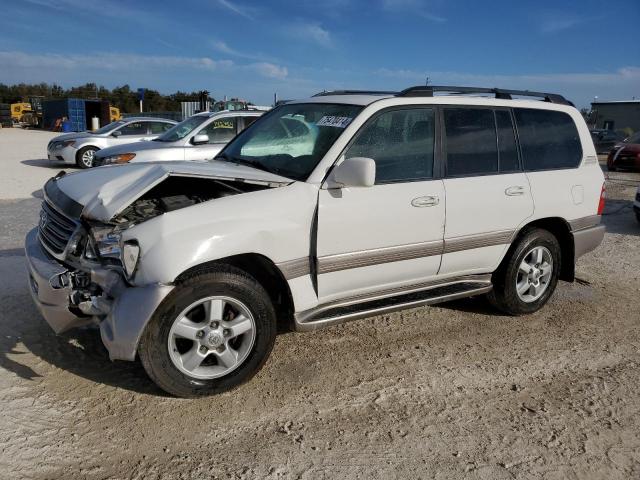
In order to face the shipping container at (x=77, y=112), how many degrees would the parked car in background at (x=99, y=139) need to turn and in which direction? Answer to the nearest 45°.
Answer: approximately 135° to its right

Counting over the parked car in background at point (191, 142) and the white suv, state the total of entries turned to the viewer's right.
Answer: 0

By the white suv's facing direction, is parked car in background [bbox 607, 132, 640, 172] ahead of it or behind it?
behind

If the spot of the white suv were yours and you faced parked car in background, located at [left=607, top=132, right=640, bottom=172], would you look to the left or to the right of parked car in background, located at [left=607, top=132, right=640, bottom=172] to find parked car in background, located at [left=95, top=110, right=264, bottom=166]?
left

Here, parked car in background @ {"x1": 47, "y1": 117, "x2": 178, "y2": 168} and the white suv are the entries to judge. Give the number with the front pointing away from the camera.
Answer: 0

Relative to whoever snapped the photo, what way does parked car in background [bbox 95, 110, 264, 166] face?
facing the viewer and to the left of the viewer
